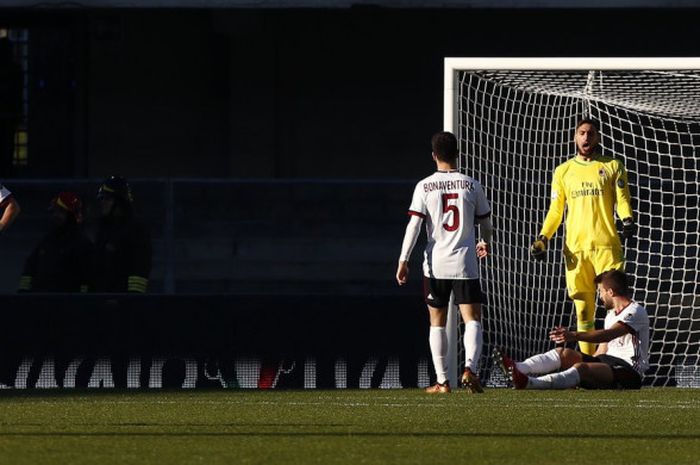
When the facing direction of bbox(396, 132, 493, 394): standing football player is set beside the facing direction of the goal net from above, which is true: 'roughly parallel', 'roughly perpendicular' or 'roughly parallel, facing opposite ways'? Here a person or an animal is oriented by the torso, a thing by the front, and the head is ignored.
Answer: roughly parallel, facing opposite ways

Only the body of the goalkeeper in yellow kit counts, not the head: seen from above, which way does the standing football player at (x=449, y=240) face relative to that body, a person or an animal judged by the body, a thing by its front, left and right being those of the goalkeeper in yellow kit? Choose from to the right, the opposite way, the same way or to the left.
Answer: the opposite way

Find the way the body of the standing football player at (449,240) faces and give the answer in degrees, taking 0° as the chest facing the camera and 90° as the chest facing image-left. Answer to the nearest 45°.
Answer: approximately 180°

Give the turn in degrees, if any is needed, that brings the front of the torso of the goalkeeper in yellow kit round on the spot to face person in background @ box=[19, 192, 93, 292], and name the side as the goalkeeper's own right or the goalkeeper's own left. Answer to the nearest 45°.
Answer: approximately 90° to the goalkeeper's own right

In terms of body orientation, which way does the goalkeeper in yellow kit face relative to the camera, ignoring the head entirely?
toward the camera

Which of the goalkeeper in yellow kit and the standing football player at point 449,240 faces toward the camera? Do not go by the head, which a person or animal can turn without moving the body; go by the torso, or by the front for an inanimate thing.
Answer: the goalkeeper in yellow kit

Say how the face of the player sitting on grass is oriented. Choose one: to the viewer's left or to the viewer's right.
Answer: to the viewer's left

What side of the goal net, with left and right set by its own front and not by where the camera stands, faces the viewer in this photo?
front

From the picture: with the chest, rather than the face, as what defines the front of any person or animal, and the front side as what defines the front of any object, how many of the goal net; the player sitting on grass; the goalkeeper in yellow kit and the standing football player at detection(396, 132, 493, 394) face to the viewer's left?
1

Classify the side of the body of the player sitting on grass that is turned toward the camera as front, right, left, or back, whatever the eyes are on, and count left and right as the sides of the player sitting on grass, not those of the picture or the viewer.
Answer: left

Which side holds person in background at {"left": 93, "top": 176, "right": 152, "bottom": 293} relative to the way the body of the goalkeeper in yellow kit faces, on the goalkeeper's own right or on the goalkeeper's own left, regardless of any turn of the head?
on the goalkeeper's own right
